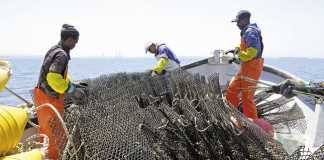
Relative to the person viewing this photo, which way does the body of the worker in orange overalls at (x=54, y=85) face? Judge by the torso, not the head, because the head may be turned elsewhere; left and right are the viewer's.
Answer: facing to the right of the viewer

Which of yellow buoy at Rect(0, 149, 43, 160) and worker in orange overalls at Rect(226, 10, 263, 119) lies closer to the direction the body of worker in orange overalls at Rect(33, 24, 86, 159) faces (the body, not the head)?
the worker in orange overalls

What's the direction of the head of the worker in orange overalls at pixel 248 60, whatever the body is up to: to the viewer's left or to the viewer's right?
to the viewer's left

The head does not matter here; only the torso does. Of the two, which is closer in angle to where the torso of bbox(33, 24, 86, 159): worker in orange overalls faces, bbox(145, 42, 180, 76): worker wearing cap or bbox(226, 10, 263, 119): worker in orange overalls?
the worker in orange overalls

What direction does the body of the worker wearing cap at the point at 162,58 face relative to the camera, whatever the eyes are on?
to the viewer's left

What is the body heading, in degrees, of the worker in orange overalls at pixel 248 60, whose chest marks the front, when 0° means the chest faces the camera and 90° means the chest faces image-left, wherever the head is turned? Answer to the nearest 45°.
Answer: approximately 90°

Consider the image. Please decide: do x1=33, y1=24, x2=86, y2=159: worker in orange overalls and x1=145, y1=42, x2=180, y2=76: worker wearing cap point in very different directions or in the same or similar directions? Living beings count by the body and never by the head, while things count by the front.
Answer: very different directions
